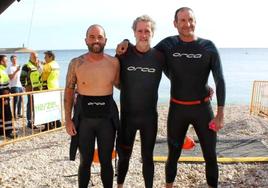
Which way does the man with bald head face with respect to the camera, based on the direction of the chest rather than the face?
toward the camera

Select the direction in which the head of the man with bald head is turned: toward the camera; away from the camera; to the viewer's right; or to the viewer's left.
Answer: toward the camera

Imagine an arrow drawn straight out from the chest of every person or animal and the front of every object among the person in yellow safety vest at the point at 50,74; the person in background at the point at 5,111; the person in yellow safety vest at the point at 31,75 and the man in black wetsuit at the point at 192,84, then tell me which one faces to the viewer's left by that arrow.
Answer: the person in yellow safety vest at the point at 50,74

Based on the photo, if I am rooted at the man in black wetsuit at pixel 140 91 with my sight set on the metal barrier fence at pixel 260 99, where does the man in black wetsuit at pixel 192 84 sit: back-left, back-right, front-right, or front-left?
front-right

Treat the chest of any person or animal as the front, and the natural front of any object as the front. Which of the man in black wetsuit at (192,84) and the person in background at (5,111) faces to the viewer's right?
the person in background

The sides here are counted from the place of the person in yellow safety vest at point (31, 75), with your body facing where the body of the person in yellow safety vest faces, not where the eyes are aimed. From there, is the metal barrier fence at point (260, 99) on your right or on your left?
on your left

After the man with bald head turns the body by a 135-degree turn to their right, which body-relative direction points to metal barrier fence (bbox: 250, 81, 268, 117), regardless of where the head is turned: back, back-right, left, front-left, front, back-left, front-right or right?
right

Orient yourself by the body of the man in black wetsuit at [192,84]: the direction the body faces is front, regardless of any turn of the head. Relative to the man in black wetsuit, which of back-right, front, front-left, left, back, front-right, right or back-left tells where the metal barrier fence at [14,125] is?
back-right

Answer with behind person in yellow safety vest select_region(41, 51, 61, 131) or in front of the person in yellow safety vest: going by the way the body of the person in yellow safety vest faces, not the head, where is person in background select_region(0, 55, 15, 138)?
in front

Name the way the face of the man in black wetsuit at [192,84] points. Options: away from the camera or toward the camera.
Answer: toward the camera

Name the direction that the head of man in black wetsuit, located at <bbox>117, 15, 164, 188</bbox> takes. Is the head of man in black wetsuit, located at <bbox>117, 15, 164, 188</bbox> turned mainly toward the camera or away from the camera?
toward the camera

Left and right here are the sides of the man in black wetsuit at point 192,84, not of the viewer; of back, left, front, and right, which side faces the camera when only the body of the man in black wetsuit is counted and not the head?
front

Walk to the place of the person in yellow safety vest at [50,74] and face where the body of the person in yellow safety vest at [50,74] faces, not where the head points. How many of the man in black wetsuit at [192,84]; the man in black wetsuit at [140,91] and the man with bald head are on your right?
0
